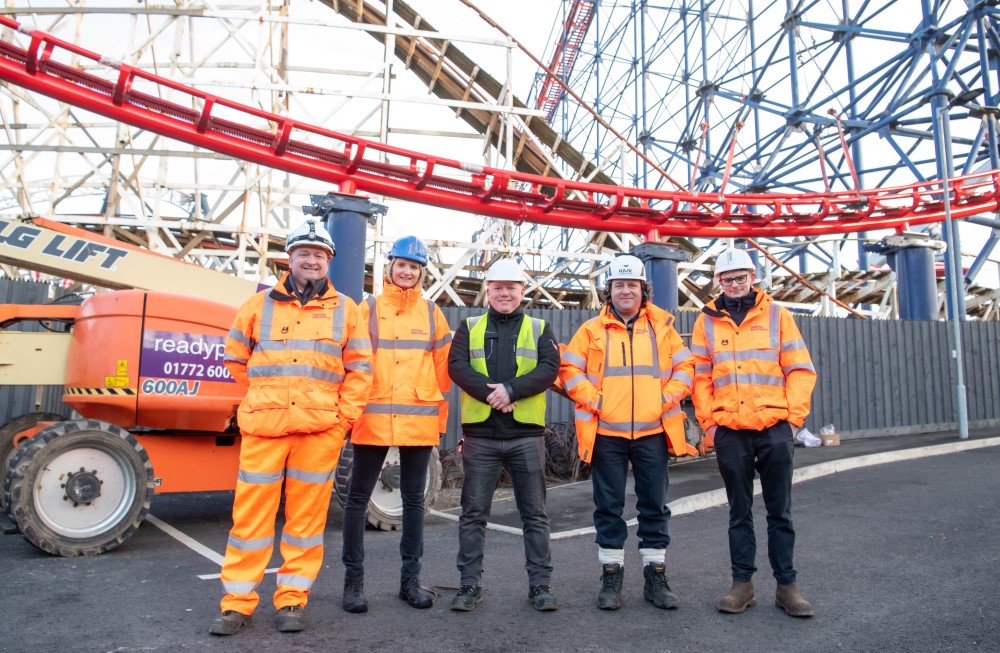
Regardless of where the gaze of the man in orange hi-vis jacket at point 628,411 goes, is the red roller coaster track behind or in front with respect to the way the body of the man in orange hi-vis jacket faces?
behind

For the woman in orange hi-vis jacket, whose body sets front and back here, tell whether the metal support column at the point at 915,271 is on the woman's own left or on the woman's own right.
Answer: on the woman's own left

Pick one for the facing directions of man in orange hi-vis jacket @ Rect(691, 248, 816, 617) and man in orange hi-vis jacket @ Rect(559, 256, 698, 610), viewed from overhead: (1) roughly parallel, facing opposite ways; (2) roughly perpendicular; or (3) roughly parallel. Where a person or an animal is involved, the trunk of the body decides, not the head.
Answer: roughly parallel

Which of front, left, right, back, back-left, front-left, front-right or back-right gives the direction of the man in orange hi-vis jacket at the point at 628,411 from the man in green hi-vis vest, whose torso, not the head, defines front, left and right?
left

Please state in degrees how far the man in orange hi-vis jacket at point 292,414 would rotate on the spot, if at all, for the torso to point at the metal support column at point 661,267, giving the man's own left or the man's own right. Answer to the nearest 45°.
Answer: approximately 135° to the man's own left

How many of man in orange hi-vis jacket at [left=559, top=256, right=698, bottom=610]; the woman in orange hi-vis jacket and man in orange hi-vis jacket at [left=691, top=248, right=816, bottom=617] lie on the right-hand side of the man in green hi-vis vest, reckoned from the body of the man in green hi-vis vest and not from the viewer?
1

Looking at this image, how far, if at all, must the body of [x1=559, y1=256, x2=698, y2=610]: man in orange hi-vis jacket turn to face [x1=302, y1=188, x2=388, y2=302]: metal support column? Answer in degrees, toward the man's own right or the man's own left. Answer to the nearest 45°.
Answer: approximately 135° to the man's own right

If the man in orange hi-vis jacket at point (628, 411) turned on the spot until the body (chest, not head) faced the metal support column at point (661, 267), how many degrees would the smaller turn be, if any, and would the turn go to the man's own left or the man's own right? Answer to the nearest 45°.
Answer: approximately 180°

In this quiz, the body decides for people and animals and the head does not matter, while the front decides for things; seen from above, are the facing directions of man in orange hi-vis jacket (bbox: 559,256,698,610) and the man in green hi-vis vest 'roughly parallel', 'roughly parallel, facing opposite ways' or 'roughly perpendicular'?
roughly parallel

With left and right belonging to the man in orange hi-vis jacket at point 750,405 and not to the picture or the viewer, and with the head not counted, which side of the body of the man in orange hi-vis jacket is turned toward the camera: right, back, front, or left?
front

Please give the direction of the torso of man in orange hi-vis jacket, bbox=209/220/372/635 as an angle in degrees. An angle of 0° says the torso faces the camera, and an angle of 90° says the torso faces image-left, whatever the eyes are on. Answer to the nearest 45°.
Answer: approximately 0°

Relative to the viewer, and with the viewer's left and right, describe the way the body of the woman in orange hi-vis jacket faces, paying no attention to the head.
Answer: facing the viewer
